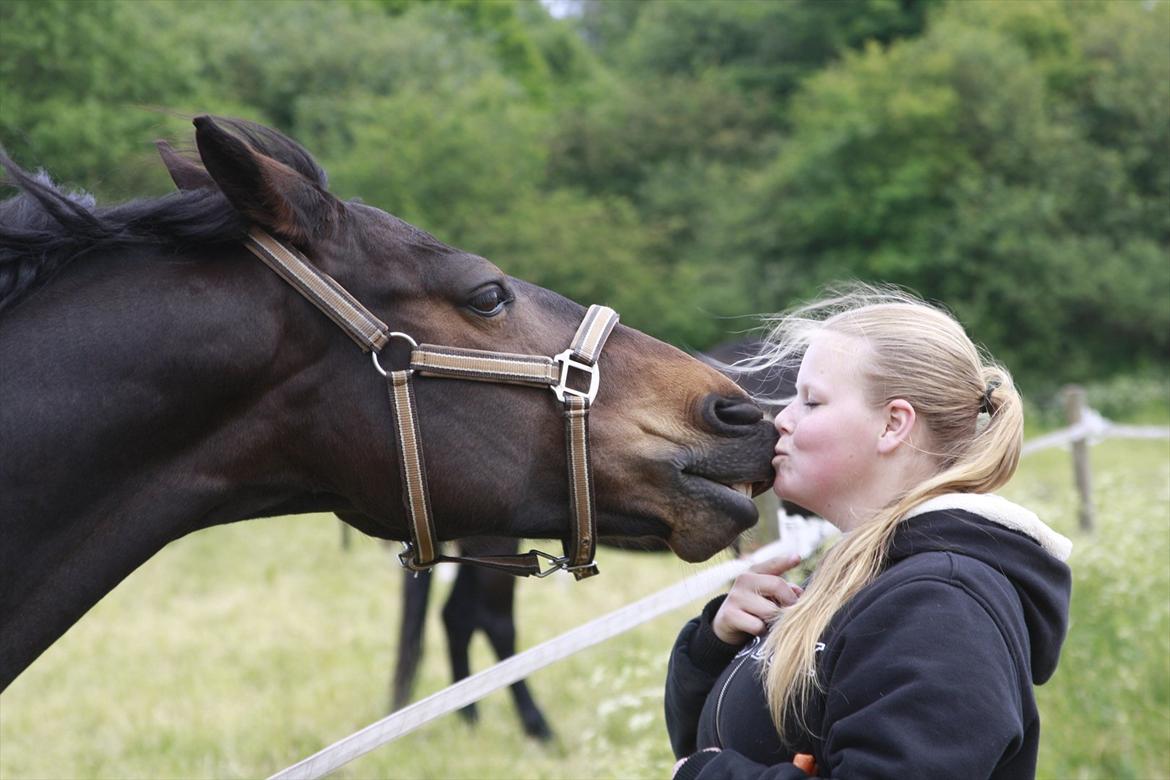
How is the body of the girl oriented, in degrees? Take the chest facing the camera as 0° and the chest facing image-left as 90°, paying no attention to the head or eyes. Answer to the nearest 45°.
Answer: approximately 90°

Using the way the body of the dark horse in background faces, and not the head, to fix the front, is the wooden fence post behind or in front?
in front

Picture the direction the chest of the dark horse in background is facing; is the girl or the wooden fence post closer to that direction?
the wooden fence post

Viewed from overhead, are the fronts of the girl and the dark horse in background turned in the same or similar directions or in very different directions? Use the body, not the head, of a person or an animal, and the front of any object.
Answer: very different directions

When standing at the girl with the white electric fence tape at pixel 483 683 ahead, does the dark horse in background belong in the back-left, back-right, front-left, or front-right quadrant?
front-right

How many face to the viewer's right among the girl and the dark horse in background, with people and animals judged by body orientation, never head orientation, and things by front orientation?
1

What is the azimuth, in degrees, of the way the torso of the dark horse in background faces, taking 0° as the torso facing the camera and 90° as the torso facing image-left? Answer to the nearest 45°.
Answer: approximately 270°

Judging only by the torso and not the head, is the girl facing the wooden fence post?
no

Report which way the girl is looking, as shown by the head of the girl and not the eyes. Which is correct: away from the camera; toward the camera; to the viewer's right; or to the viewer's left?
to the viewer's left

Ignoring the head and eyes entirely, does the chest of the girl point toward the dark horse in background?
no

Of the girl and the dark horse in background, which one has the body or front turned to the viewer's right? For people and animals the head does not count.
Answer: the dark horse in background

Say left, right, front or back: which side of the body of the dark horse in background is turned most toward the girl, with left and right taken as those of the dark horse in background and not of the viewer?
right

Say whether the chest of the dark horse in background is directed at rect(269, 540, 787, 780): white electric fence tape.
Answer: no
